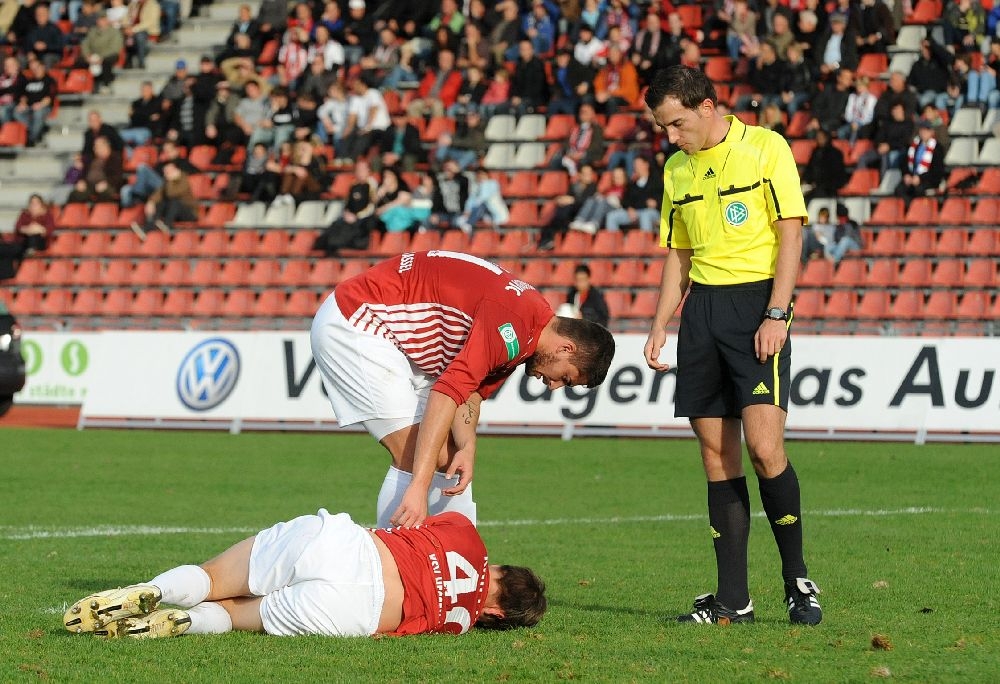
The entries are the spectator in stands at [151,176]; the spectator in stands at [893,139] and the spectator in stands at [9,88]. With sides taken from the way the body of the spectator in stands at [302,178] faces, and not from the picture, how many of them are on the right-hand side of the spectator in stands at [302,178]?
2

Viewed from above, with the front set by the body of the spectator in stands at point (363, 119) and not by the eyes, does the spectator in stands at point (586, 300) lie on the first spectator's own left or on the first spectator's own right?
on the first spectator's own left

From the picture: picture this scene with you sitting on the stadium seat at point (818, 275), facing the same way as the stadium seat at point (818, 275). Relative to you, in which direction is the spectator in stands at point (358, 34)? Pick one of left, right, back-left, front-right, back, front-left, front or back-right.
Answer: back-right

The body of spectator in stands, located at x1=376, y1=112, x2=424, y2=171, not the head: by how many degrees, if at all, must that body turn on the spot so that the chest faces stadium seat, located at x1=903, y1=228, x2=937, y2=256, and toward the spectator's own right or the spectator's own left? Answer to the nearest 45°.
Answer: approximately 45° to the spectator's own left

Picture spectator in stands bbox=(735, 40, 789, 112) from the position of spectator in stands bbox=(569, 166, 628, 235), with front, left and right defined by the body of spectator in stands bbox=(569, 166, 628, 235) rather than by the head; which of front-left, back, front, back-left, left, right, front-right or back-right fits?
back-left

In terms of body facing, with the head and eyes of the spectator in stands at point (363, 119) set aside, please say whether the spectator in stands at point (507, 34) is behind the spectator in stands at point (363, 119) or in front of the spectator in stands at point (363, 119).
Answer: behind

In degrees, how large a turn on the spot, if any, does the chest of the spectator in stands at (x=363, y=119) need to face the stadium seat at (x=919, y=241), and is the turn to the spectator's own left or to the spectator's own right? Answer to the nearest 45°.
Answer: approximately 90° to the spectator's own left
